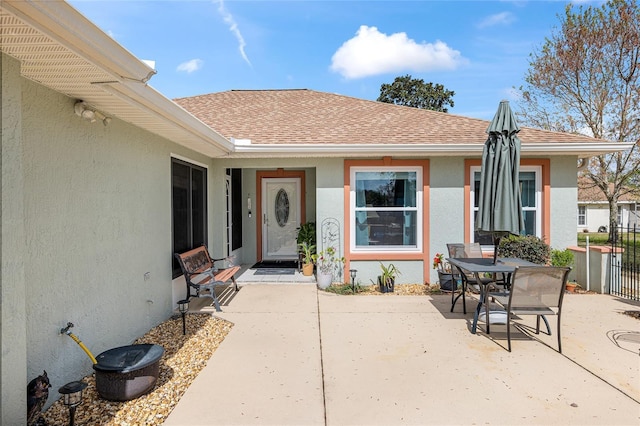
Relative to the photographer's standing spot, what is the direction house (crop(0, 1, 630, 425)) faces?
facing the viewer

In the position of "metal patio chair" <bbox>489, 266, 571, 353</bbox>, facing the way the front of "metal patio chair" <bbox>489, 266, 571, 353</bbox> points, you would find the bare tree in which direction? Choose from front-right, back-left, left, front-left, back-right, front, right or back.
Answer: front-right

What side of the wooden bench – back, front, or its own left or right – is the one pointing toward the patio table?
front

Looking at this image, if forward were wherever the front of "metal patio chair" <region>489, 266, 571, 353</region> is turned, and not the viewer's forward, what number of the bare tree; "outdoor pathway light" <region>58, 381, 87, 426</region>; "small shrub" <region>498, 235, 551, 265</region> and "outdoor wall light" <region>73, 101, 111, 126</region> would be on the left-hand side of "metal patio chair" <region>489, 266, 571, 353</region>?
2

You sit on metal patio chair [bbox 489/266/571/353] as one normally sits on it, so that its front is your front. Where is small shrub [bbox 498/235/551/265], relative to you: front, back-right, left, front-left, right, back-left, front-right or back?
front-right

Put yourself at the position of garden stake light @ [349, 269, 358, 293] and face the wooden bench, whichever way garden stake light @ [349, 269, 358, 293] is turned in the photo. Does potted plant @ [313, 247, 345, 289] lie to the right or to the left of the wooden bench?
right

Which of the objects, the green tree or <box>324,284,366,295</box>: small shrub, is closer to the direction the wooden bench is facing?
the small shrub

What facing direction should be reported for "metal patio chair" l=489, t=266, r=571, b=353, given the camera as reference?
facing away from the viewer and to the left of the viewer

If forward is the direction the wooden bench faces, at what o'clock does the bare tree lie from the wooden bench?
The bare tree is roughly at 10 o'clock from the wooden bench.

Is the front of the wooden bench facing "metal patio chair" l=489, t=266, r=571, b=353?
yes

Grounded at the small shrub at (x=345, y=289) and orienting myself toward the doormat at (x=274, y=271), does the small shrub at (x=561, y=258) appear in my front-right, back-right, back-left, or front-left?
back-right

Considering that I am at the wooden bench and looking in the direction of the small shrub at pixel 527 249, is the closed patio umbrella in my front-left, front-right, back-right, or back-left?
front-right

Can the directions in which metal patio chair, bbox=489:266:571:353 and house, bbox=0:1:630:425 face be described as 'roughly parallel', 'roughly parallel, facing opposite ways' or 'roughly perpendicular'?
roughly parallel, facing opposite ways

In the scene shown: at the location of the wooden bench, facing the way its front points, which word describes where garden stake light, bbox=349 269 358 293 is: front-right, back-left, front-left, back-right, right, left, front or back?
front-left
